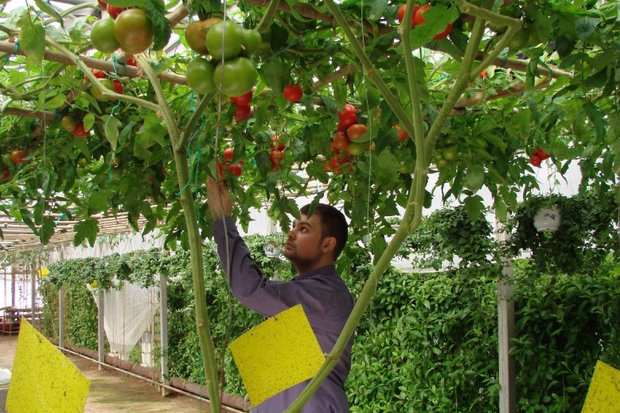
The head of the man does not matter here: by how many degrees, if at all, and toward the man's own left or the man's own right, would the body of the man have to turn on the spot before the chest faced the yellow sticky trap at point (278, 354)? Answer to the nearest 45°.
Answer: approximately 90° to the man's own left

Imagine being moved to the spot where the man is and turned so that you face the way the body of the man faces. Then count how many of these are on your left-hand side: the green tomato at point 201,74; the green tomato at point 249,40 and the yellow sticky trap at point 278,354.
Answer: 3

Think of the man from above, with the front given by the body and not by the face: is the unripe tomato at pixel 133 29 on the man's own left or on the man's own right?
on the man's own left

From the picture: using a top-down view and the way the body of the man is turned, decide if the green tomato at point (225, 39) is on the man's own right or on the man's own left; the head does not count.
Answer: on the man's own left

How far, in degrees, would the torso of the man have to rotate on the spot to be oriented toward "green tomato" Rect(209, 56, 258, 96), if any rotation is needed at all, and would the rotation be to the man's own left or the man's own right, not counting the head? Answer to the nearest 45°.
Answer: approximately 90° to the man's own left

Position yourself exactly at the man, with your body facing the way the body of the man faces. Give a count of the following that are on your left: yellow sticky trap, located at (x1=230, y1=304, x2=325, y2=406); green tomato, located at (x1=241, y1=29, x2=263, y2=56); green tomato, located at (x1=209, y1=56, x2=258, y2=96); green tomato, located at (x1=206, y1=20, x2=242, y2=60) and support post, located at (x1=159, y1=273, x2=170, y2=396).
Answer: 4

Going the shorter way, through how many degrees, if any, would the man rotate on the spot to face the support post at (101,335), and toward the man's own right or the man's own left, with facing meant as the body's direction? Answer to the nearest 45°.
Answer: approximately 90° to the man's own right

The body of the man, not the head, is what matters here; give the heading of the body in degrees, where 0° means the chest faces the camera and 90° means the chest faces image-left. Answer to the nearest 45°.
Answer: approximately 90°

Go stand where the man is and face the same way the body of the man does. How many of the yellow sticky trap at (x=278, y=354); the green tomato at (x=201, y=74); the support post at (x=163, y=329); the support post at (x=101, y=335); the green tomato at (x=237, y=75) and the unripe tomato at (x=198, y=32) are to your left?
4

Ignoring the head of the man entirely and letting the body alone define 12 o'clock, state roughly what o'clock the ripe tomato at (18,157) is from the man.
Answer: The ripe tomato is roughly at 1 o'clock from the man.
